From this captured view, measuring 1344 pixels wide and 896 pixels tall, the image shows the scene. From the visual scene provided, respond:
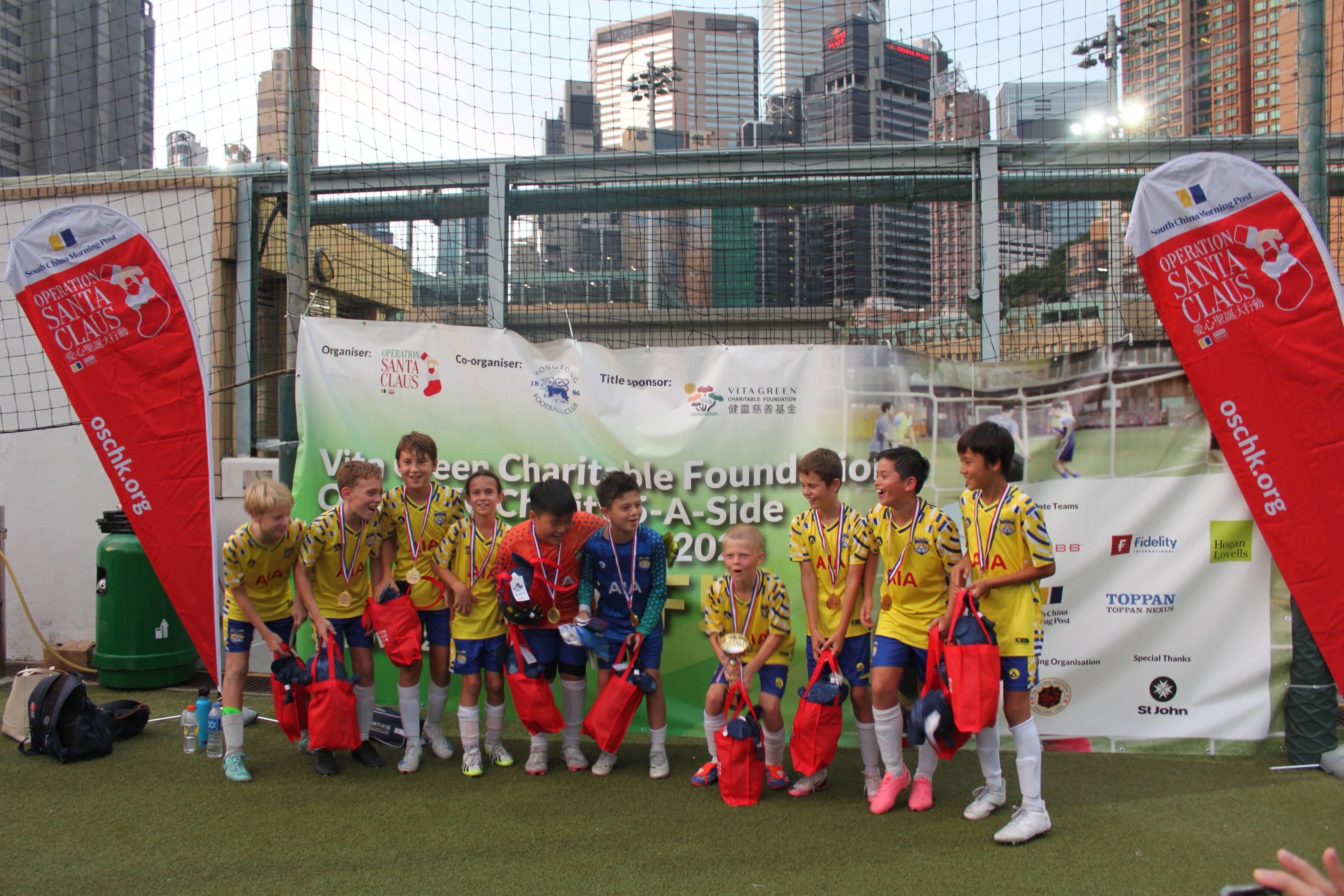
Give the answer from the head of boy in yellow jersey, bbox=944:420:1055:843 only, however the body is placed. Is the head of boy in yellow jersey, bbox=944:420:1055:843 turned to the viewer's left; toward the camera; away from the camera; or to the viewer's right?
to the viewer's left

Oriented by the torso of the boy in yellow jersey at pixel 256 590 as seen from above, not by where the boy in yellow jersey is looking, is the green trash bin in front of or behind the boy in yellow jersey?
behind

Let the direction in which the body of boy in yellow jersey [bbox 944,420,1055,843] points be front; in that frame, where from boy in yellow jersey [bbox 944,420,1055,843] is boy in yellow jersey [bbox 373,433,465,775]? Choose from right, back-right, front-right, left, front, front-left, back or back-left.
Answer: front-right

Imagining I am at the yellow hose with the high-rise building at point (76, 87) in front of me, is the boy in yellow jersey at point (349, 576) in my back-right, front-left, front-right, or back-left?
back-right

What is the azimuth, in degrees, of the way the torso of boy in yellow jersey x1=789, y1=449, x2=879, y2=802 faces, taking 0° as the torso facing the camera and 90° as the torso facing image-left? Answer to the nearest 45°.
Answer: approximately 0°

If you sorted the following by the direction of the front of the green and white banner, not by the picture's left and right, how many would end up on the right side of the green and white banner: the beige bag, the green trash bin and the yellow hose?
3

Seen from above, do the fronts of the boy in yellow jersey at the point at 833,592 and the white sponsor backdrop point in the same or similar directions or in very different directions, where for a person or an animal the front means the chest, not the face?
same or similar directions

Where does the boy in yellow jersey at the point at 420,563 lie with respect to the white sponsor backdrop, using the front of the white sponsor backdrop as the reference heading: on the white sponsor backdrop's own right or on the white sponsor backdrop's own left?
on the white sponsor backdrop's own right

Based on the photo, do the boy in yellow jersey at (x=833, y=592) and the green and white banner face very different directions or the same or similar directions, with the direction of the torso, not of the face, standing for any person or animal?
same or similar directions

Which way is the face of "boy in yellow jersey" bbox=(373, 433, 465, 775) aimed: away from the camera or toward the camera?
toward the camera

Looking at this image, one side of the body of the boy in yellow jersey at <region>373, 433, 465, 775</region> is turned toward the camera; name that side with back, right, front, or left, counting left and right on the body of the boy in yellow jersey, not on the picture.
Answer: front

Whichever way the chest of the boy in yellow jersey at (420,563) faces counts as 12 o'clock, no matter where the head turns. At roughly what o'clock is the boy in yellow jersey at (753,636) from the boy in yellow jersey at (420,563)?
the boy in yellow jersey at (753,636) is roughly at 10 o'clock from the boy in yellow jersey at (420,563).

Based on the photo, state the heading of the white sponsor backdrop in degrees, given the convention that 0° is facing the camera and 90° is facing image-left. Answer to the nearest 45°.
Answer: approximately 0°

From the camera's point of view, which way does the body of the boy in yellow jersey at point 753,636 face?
toward the camera

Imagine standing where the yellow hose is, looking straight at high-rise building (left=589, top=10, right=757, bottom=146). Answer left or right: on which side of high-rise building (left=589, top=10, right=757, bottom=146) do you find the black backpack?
right

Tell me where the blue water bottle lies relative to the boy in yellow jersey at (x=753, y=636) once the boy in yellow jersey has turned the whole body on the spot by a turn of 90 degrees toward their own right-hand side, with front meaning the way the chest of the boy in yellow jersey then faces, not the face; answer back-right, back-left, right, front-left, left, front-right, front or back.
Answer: front

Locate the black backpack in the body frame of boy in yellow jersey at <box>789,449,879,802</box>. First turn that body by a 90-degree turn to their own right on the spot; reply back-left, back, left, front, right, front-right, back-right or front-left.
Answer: front
